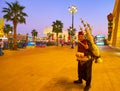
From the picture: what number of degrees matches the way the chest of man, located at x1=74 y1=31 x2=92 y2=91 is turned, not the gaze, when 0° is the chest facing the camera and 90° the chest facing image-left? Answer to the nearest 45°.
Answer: approximately 45°

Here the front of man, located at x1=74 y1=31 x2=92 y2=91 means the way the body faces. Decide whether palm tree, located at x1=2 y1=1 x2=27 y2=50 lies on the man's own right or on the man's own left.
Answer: on the man's own right
